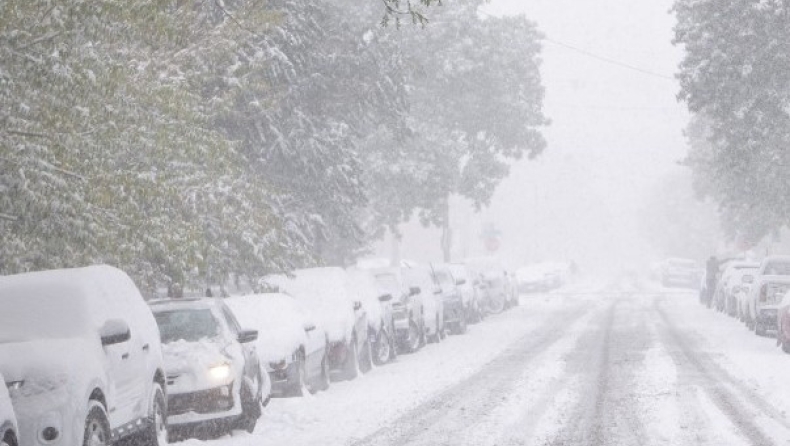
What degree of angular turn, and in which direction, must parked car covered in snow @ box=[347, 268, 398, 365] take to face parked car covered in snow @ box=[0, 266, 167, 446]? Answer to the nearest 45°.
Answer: approximately 45° to its left

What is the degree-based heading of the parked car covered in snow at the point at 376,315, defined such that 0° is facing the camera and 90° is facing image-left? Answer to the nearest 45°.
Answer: approximately 45°

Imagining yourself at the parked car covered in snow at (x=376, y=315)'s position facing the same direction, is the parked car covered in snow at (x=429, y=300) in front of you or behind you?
behind

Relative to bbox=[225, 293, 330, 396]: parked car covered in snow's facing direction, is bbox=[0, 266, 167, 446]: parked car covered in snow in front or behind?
in front

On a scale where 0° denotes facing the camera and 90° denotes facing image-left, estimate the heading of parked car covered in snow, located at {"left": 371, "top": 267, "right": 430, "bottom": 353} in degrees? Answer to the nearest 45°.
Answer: approximately 45°

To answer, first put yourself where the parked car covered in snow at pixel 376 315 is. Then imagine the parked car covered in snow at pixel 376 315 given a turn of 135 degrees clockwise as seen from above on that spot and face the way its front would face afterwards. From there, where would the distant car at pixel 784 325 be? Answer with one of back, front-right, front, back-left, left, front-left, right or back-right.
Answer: right

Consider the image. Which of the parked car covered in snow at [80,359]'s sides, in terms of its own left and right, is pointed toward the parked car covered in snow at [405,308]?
back

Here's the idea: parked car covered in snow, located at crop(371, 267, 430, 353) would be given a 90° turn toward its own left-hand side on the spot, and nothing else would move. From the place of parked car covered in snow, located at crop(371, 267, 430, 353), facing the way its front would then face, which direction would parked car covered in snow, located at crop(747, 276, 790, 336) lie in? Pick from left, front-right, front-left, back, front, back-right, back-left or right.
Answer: front-left

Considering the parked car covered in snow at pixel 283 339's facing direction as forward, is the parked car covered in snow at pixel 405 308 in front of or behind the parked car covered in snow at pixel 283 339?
behind

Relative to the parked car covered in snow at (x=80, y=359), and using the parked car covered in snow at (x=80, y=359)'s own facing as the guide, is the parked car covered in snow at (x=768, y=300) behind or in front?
behind

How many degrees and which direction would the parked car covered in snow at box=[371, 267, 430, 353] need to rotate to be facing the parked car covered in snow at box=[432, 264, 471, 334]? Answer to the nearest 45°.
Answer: approximately 135° to its right

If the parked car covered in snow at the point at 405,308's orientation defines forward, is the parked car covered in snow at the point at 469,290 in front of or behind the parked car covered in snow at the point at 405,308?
behind

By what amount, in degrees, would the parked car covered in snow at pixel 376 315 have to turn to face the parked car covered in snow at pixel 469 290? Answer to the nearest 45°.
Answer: approximately 135° to its right

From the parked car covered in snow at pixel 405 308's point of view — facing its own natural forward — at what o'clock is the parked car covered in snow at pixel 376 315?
the parked car covered in snow at pixel 376 315 is roughly at 11 o'clock from the parked car covered in snow at pixel 405 308.
